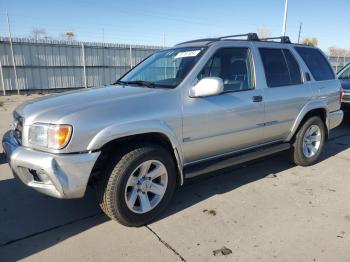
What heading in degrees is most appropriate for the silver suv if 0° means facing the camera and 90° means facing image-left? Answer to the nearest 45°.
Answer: approximately 45°

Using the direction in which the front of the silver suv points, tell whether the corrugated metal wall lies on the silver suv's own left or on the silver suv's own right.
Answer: on the silver suv's own right

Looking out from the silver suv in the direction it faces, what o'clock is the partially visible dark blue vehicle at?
The partially visible dark blue vehicle is roughly at 6 o'clock from the silver suv.
